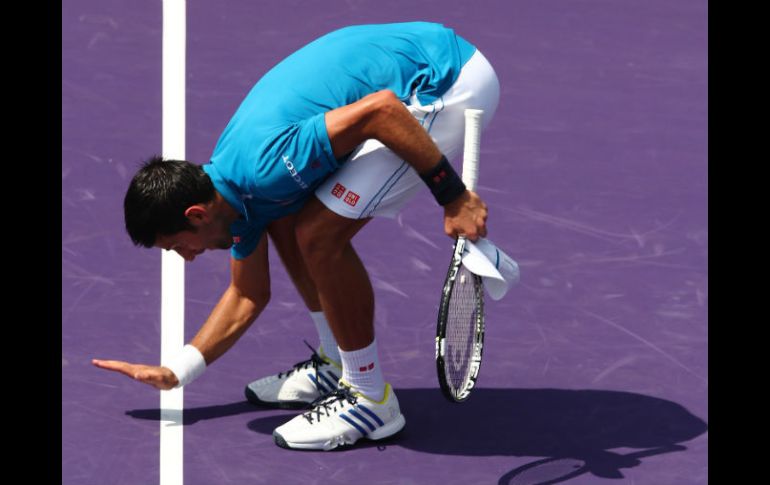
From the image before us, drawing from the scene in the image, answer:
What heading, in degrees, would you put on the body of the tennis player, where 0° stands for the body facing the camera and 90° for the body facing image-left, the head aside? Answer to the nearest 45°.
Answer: approximately 90°
